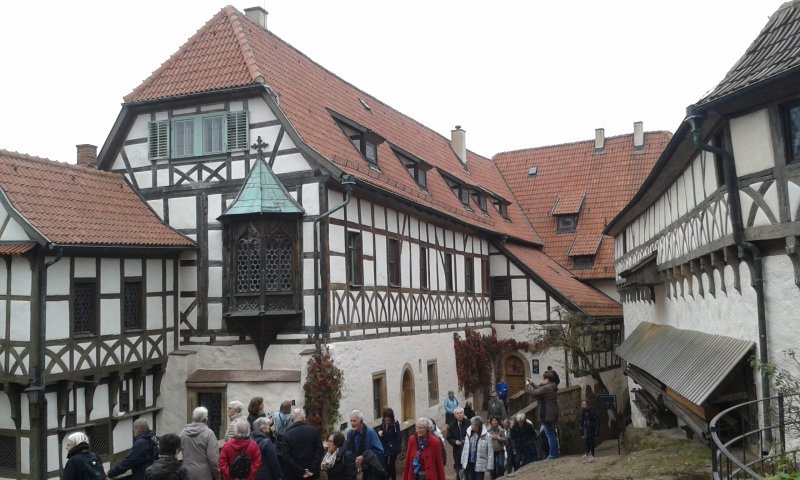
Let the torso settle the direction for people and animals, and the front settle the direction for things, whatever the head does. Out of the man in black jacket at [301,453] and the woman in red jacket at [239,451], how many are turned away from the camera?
2

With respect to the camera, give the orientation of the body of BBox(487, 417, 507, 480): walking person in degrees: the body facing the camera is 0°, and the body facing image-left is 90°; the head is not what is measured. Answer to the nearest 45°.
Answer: approximately 45°

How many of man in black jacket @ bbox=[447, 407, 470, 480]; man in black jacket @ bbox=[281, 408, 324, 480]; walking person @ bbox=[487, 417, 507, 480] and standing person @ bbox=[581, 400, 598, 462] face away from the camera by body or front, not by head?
1

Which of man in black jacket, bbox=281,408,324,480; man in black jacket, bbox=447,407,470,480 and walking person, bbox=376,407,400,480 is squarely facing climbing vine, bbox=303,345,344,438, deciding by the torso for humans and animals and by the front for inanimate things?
man in black jacket, bbox=281,408,324,480

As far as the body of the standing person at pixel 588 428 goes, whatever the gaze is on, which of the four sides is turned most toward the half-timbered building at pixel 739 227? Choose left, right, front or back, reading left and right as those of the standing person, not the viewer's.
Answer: left

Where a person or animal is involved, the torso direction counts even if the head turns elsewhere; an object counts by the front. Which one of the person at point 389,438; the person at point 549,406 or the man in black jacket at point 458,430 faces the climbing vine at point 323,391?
the person at point 549,406

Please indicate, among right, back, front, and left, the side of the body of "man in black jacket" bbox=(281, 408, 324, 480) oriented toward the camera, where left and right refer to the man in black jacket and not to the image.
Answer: back

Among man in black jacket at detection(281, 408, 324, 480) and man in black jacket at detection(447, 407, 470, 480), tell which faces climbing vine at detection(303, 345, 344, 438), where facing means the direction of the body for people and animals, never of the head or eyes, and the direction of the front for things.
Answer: man in black jacket at detection(281, 408, 324, 480)

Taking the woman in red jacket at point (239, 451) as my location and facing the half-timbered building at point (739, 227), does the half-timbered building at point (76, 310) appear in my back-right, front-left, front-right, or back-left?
back-left

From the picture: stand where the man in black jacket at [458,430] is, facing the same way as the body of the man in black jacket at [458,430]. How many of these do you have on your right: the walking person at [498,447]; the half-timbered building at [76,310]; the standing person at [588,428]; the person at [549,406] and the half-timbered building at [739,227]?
1

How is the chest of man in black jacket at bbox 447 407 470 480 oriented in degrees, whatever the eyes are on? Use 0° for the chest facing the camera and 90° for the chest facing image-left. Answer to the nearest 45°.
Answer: approximately 0°

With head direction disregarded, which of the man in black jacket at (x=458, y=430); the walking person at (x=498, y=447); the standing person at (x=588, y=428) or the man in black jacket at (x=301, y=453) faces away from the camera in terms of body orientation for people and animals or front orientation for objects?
the man in black jacket at (x=301, y=453)

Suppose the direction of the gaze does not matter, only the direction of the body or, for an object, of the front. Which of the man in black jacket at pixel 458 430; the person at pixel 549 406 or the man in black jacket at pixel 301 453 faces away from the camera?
the man in black jacket at pixel 301 453

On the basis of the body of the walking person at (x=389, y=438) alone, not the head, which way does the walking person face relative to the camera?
toward the camera

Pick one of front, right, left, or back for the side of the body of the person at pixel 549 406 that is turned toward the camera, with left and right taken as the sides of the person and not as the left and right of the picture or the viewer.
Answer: left

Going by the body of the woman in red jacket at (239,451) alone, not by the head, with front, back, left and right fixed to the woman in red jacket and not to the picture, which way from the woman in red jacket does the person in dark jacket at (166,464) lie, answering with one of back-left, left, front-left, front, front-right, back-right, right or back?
back-left
